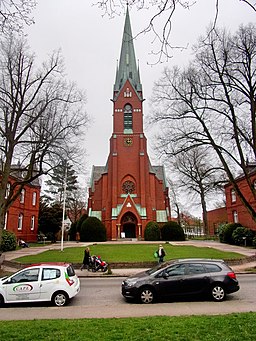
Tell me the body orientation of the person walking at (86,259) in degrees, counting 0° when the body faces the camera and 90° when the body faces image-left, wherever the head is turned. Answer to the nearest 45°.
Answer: approximately 270°

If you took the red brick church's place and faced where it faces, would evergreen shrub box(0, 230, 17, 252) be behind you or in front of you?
in front

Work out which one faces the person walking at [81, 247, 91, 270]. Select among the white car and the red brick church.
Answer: the red brick church

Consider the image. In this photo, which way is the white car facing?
to the viewer's left

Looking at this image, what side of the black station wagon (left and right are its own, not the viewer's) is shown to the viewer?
left

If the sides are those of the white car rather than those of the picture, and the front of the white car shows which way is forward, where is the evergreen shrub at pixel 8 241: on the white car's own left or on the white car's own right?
on the white car's own right

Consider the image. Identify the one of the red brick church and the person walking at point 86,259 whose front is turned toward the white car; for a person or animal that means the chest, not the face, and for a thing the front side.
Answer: the red brick church

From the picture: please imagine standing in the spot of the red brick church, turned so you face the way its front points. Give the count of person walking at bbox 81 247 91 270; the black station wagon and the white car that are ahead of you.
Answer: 3

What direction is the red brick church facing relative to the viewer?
toward the camera
